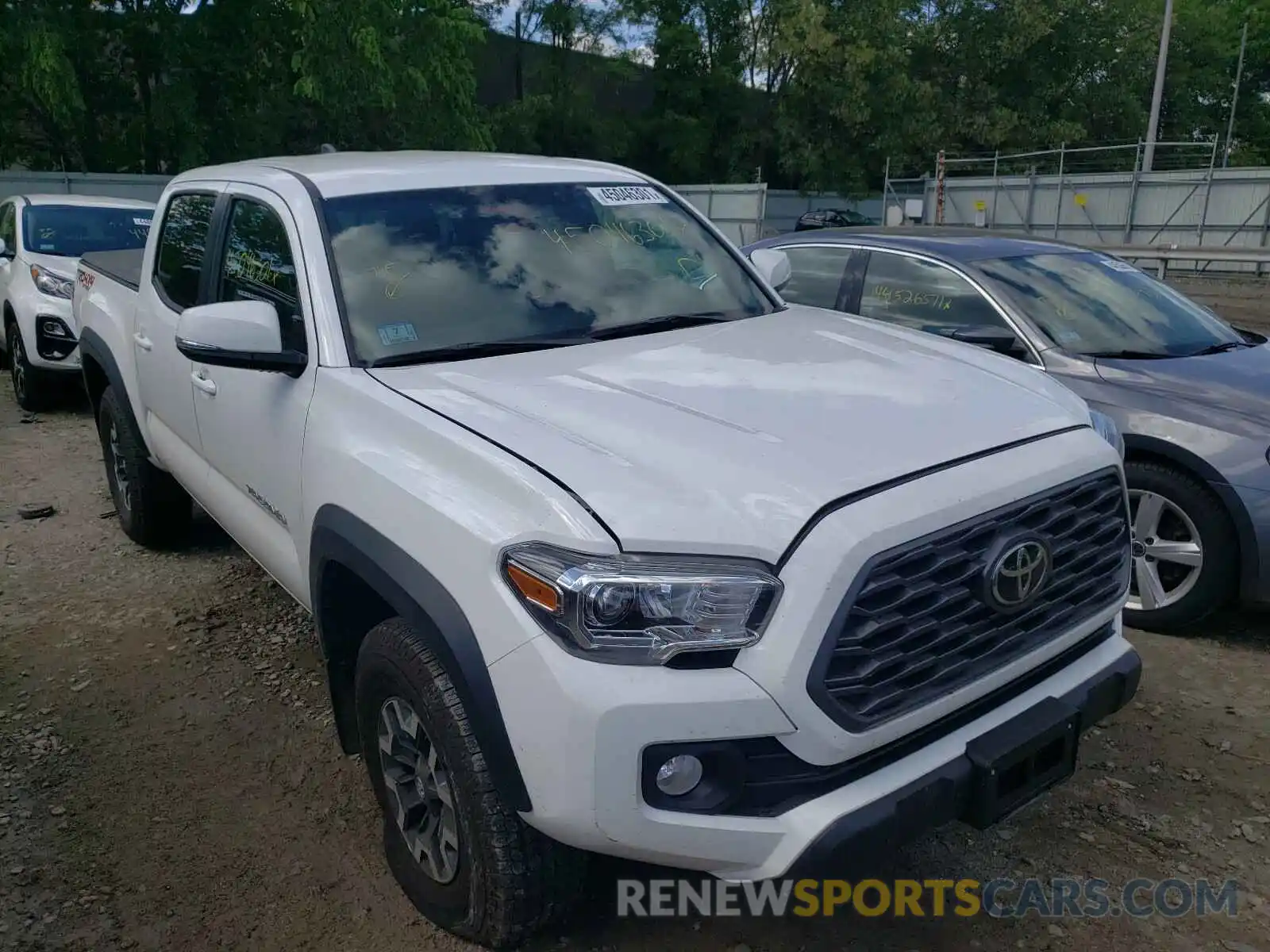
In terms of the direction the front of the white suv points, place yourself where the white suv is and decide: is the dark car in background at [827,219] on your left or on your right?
on your left

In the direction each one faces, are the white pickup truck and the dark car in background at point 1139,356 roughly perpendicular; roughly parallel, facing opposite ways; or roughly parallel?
roughly parallel

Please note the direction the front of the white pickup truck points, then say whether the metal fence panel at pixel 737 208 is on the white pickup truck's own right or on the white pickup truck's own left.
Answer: on the white pickup truck's own left

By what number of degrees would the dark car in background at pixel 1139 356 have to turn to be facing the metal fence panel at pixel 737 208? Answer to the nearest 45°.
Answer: approximately 135° to its left

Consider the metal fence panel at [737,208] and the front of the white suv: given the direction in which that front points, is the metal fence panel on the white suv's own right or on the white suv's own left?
on the white suv's own left

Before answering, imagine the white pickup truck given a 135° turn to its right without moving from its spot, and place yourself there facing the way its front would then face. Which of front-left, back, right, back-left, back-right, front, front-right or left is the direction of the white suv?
front-right

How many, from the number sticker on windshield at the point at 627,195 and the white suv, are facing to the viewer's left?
0

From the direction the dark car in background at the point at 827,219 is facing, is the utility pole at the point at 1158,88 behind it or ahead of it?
ahead

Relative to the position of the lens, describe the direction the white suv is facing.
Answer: facing the viewer and to the right of the viewer

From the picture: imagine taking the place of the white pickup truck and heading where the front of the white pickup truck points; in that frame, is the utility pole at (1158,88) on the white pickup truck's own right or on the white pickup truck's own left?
on the white pickup truck's own left

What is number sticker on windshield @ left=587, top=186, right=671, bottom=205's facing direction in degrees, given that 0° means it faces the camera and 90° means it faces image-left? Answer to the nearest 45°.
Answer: approximately 315°

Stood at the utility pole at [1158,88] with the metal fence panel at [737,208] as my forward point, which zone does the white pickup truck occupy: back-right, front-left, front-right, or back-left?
front-left
